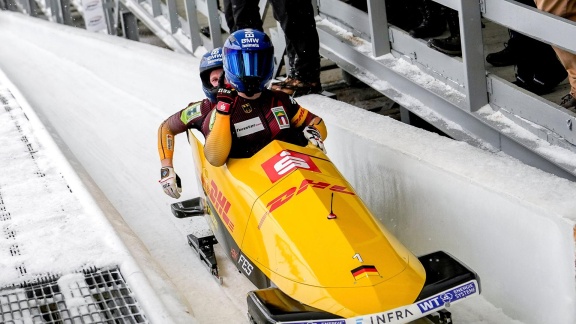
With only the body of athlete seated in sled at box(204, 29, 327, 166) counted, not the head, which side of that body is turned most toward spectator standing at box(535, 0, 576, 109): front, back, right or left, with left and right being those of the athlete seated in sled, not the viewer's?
left

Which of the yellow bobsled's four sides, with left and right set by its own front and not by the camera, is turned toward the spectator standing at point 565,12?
left

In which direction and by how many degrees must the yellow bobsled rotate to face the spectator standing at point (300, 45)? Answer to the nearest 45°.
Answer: approximately 135° to its left

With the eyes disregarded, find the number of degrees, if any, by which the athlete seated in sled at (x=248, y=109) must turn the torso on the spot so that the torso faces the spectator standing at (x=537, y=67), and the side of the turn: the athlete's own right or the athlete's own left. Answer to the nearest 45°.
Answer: approximately 135° to the athlete's own left

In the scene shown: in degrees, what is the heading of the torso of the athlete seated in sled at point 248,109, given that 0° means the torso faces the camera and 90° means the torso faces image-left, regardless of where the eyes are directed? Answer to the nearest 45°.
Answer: approximately 0°
